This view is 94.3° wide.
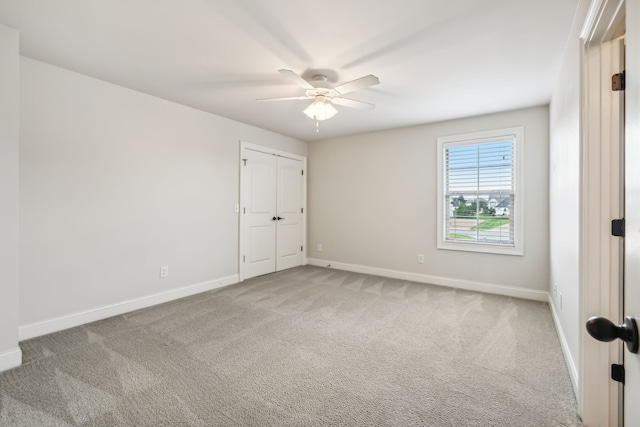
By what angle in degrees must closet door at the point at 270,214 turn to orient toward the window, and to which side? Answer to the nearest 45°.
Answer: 0° — it already faces it

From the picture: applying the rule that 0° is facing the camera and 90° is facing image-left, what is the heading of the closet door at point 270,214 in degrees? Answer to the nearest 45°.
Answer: approximately 315°

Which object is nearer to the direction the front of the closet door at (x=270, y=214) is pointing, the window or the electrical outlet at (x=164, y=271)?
the window

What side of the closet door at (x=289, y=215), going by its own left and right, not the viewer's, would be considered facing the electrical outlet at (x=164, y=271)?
right

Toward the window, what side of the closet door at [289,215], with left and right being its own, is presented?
front

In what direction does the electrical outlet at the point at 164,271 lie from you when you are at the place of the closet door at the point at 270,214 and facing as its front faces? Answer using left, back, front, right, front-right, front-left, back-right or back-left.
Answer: right

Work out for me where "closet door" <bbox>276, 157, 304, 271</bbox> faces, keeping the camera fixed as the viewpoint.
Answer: facing the viewer and to the right of the viewer
